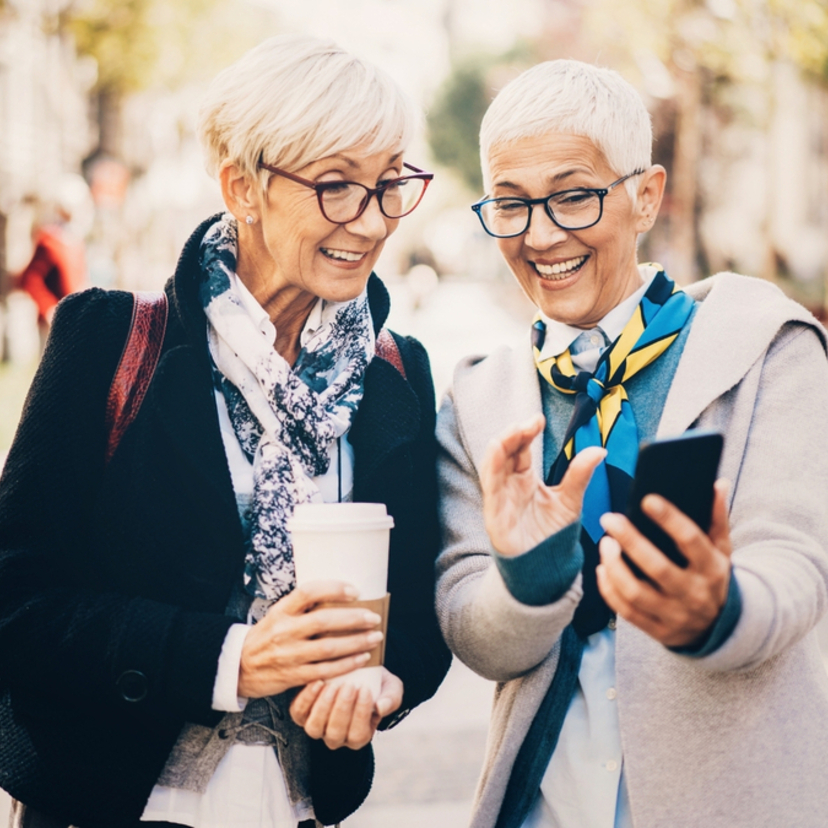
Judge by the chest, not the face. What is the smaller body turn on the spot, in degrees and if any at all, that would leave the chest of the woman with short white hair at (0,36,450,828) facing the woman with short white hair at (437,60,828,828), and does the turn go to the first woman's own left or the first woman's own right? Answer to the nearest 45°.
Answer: approximately 45° to the first woman's own left

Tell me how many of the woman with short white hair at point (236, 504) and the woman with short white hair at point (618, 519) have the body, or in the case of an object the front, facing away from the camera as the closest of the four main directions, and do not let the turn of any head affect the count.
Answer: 0

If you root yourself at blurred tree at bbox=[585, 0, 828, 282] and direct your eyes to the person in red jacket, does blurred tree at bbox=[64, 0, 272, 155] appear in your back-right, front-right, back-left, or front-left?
front-right

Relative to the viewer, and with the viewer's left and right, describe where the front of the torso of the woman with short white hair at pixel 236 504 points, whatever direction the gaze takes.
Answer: facing the viewer and to the right of the viewer

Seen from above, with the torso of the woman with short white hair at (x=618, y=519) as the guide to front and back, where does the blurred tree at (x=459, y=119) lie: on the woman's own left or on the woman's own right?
on the woman's own right

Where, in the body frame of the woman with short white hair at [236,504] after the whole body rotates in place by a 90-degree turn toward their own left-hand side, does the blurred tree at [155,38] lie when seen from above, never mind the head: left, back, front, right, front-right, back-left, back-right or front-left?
front-left

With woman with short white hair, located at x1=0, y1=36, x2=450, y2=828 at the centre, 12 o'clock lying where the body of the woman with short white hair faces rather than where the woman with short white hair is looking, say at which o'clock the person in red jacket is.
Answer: The person in red jacket is roughly at 7 o'clock from the woman with short white hair.
